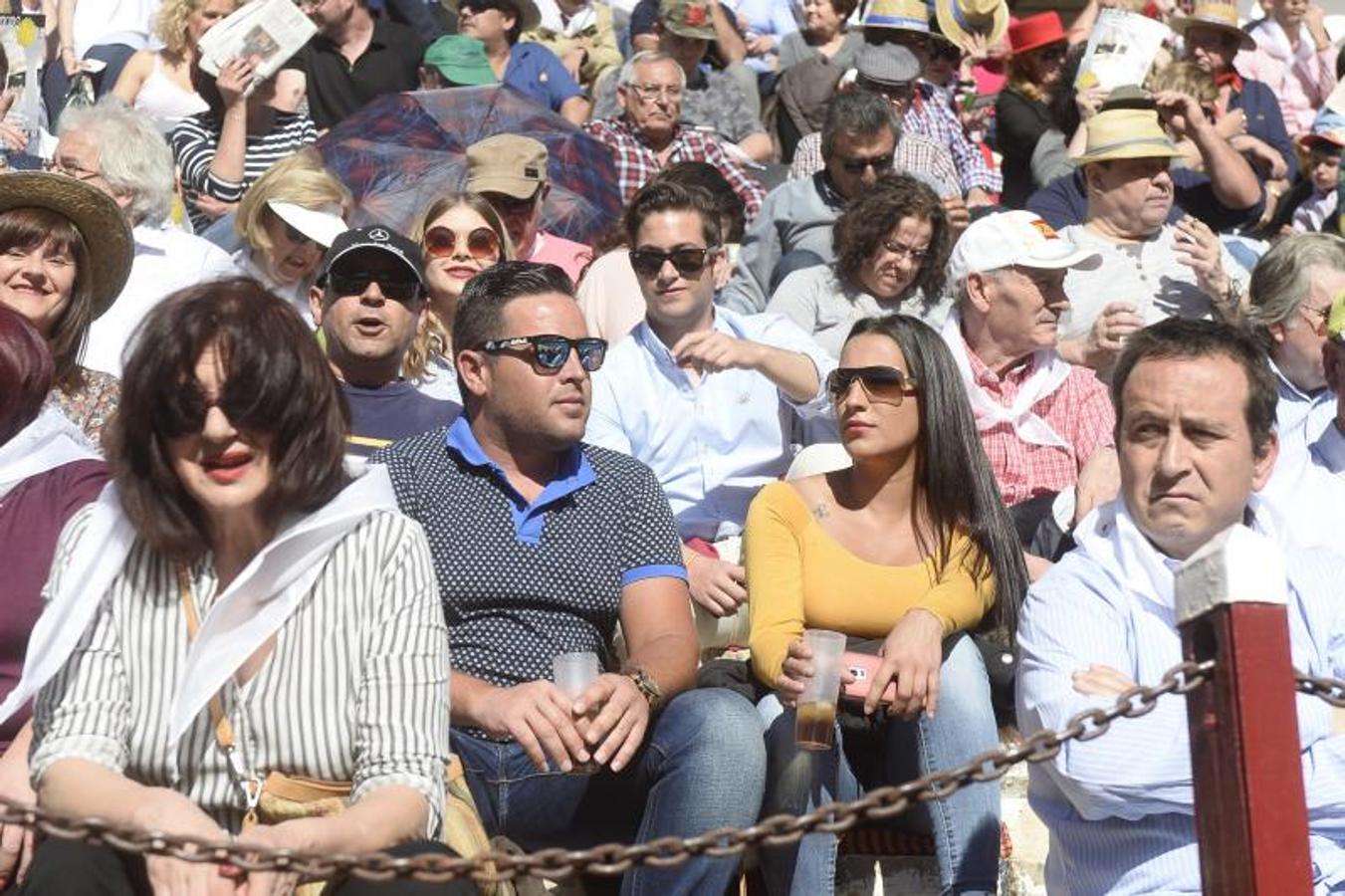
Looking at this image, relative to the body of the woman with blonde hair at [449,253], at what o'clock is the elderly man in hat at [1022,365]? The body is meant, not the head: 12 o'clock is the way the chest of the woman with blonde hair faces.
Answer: The elderly man in hat is roughly at 9 o'clock from the woman with blonde hair.

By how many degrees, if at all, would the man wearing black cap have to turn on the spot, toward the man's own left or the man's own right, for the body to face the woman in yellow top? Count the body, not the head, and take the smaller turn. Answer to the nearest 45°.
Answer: approximately 45° to the man's own left

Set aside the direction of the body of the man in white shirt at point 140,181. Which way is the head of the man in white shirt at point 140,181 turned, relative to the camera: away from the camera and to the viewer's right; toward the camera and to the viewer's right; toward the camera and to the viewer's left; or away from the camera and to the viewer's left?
toward the camera and to the viewer's left

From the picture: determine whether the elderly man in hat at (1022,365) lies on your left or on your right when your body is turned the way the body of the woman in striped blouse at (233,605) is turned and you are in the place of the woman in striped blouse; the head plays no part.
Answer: on your left

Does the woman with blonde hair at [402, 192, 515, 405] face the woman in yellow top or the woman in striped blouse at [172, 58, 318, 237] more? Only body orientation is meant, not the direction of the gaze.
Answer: the woman in yellow top

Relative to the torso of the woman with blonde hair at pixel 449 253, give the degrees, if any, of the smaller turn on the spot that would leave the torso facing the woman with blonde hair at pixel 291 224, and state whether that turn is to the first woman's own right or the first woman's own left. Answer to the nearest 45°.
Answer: approximately 135° to the first woman's own right

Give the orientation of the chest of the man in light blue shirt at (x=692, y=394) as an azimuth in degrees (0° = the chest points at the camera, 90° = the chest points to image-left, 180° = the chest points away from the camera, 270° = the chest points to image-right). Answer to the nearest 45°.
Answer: approximately 0°

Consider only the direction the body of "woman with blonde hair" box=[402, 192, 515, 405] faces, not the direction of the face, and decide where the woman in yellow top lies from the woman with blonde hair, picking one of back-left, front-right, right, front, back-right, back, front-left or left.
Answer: front-left

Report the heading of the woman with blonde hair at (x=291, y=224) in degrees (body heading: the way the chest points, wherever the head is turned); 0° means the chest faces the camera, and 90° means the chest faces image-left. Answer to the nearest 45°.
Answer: approximately 315°
